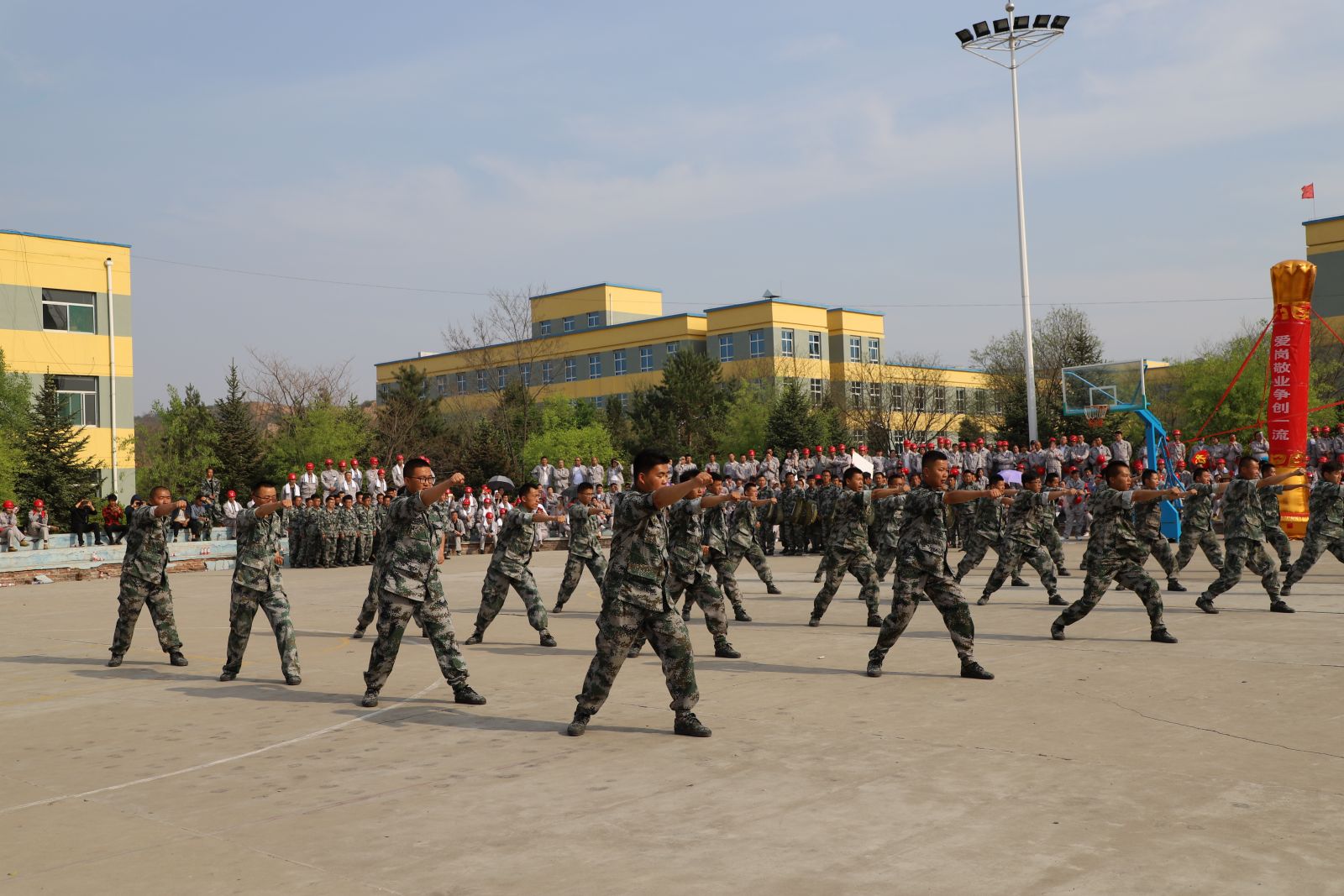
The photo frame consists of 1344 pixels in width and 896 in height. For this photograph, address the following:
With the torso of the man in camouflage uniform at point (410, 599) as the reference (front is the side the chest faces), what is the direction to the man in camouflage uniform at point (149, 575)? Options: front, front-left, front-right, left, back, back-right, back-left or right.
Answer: back

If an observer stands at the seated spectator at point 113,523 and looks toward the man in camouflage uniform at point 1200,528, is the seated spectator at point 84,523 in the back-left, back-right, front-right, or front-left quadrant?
back-right

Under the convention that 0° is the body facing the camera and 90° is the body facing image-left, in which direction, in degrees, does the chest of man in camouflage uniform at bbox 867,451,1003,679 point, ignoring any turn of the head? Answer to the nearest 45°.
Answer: approximately 270°

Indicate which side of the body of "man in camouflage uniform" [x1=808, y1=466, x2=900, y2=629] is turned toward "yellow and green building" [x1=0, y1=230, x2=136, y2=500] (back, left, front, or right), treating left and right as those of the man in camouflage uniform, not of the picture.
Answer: back

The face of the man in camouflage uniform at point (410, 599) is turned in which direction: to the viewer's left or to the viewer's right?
to the viewer's right

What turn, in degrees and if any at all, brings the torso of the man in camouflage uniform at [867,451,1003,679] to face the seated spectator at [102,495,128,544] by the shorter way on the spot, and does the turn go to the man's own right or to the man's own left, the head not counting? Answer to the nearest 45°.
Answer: approximately 135° to the man's own left

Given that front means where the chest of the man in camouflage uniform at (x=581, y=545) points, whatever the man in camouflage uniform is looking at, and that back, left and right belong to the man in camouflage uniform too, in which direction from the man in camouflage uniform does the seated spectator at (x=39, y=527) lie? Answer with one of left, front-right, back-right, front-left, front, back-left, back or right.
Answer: back

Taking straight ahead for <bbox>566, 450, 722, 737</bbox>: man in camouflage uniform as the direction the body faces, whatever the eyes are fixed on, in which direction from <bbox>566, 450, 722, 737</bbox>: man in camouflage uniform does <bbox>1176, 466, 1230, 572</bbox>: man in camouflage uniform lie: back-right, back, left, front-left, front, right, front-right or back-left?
left

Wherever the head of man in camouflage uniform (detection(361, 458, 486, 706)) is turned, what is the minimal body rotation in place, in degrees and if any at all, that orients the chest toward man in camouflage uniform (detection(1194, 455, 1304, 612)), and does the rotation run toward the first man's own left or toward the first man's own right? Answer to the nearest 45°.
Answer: approximately 45° to the first man's own left

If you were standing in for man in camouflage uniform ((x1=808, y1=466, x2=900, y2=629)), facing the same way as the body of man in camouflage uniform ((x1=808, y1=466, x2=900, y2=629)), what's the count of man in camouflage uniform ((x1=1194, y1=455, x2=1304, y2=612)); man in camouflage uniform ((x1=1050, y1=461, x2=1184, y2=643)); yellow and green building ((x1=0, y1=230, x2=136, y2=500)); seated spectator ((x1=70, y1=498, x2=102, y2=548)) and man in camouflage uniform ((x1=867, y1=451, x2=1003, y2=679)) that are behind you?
2

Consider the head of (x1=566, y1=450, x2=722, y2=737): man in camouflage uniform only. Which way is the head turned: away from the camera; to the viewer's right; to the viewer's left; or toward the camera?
to the viewer's right

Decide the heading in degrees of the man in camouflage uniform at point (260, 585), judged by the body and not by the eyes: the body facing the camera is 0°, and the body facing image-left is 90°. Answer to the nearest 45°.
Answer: approximately 315°

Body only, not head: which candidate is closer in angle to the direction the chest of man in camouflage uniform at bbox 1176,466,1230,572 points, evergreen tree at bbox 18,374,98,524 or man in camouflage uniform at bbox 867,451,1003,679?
the man in camouflage uniform

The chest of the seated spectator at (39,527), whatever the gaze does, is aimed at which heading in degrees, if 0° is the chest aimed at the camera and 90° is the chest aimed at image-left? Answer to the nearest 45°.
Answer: approximately 315°

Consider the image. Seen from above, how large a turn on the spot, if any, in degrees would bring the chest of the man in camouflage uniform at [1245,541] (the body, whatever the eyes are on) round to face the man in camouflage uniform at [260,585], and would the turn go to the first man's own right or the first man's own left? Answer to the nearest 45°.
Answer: approximately 135° to the first man's own right
